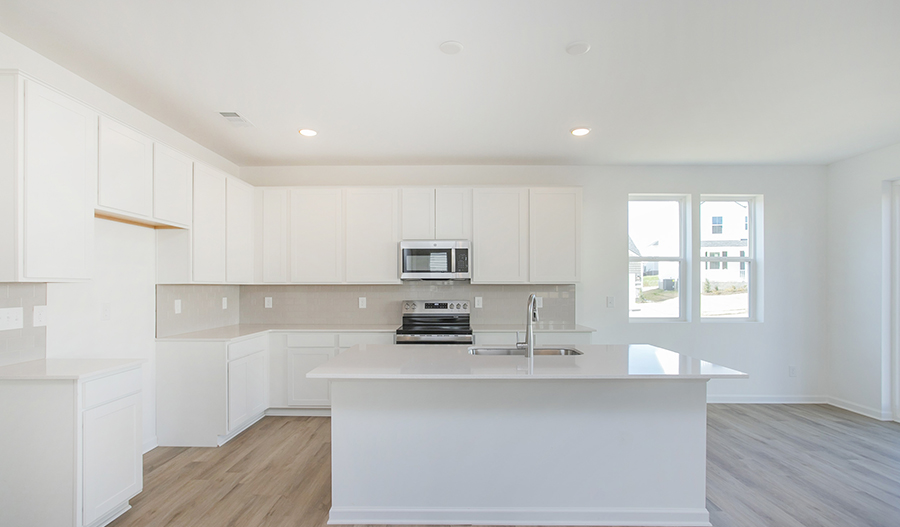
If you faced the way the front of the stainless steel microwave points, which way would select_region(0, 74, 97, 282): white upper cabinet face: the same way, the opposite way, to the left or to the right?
to the left

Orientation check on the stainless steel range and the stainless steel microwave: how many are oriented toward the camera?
2

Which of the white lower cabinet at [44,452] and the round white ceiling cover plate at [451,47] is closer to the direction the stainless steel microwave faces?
the round white ceiling cover plate

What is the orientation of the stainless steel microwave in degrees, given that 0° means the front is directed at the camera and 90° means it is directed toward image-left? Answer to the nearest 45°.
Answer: approximately 0°

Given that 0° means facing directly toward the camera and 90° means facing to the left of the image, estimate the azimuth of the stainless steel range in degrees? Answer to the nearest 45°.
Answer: approximately 0°

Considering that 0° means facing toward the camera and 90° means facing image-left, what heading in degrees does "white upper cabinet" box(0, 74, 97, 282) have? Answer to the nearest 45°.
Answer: approximately 315°

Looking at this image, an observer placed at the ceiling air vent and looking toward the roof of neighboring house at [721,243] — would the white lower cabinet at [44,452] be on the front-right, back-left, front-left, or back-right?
back-right

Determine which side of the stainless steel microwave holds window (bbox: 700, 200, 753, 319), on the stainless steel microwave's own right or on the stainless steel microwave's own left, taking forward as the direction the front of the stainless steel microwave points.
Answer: on the stainless steel microwave's own left

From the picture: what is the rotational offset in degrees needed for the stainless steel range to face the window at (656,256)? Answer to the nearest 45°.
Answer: approximately 90° to its left

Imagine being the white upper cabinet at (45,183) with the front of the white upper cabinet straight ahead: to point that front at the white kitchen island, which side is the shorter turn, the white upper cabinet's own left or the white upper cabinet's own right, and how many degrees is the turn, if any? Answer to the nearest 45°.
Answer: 0° — it already faces it
